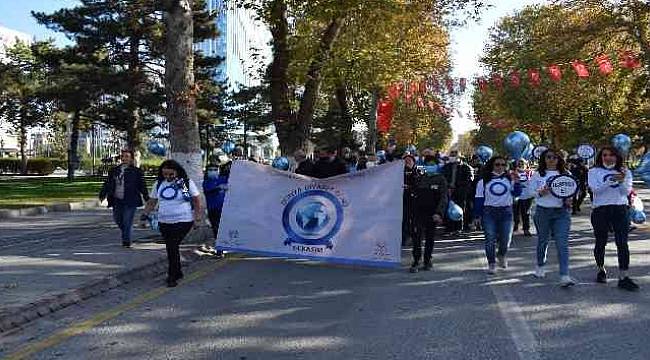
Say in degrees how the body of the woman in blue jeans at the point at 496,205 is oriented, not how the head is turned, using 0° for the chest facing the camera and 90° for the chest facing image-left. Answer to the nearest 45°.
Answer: approximately 0°

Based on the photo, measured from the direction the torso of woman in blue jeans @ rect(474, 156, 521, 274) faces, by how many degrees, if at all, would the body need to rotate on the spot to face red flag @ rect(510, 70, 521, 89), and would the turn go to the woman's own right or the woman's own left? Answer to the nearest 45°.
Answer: approximately 180°

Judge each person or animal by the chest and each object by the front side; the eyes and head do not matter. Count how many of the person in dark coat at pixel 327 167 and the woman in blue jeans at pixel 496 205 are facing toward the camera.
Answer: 2

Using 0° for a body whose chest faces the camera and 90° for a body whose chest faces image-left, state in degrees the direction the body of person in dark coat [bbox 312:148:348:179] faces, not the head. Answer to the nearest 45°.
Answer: approximately 0°

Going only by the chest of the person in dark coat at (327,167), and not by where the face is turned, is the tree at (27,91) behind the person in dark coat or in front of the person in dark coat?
behind

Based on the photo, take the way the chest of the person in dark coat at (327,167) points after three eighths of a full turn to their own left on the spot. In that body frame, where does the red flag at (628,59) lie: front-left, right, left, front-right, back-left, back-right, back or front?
front

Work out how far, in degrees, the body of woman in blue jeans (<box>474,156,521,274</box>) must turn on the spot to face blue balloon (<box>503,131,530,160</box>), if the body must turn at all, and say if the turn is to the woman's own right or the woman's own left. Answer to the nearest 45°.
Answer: approximately 180°

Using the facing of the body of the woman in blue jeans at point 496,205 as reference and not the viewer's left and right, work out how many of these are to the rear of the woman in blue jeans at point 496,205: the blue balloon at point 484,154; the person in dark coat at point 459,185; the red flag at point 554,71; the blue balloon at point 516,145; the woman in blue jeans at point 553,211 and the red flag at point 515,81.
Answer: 5

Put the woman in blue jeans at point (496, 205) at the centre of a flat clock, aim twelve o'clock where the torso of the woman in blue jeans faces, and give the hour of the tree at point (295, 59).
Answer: The tree is roughly at 5 o'clock from the woman in blue jeans.
